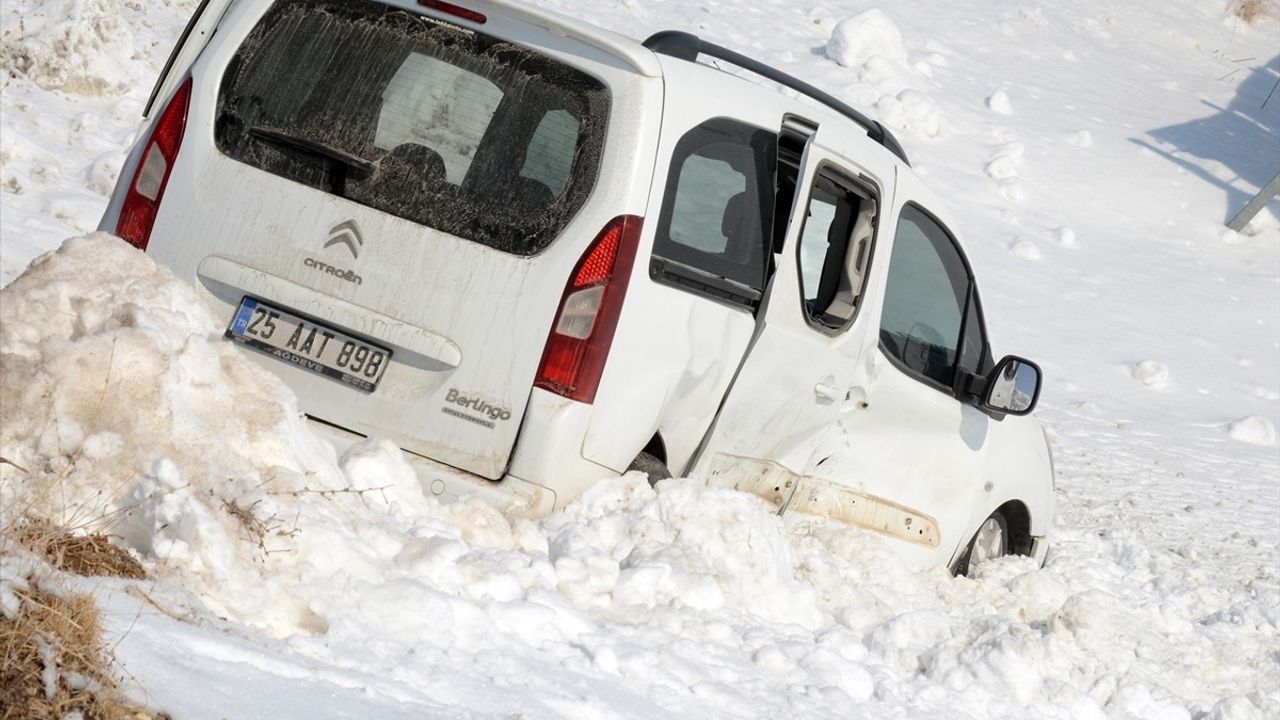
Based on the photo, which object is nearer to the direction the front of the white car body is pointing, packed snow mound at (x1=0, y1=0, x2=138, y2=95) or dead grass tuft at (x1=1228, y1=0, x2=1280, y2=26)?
the dead grass tuft

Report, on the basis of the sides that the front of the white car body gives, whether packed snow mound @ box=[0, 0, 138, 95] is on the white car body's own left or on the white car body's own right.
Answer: on the white car body's own left

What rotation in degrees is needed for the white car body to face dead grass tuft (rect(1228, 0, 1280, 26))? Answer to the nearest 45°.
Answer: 0° — it already faces it

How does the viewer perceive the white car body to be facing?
facing away from the viewer and to the right of the viewer

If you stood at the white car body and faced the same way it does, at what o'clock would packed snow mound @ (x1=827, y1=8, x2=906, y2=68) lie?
The packed snow mound is roughly at 11 o'clock from the white car body.
